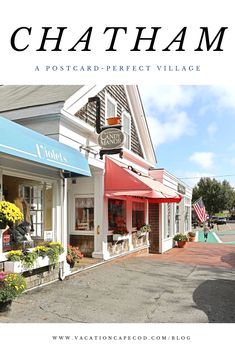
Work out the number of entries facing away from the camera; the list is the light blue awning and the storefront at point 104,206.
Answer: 0

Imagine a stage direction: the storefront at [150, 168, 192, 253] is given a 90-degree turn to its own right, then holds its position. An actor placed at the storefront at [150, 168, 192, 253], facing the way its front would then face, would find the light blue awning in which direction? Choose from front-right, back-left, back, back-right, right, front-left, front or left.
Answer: front-left

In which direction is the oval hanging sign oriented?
toward the camera

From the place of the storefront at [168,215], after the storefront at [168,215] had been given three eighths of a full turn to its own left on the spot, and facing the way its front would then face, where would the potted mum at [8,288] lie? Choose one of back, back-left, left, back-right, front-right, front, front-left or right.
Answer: back

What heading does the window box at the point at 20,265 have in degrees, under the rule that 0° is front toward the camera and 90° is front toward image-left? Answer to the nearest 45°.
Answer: approximately 315°

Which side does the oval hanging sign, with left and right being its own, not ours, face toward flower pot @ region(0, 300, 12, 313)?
front

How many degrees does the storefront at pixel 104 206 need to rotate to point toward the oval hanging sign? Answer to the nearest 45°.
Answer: approximately 45° to its right

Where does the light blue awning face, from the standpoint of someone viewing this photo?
facing the viewer and to the right of the viewer

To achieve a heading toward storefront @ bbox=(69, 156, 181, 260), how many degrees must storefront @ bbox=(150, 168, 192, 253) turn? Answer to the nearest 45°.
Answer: approximately 45° to its right

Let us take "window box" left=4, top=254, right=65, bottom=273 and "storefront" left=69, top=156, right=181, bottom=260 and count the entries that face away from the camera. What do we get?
0

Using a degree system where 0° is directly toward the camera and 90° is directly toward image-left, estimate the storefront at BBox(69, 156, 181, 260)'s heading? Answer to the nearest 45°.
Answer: approximately 315°

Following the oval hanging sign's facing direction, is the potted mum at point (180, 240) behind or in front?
behind

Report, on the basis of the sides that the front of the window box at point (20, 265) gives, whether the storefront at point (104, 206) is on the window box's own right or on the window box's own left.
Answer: on the window box's own left
